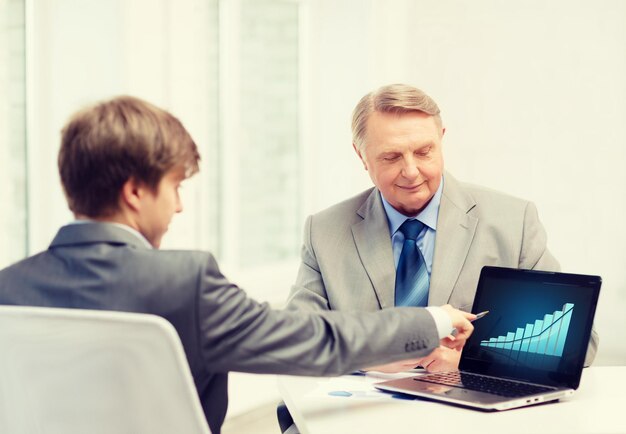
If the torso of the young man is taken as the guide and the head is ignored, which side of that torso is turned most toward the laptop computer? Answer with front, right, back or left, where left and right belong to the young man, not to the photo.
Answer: front

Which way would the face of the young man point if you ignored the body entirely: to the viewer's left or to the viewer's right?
to the viewer's right

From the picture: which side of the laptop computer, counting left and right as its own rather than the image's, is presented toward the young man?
front

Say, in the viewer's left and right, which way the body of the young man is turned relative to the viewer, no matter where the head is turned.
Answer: facing away from the viewer and to the right of the viewer

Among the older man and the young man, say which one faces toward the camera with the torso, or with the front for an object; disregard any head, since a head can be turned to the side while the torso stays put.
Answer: the older man

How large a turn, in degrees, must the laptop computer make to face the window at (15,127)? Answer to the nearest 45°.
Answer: approximately 90° to its right

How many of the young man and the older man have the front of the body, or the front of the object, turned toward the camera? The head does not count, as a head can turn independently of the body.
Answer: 1

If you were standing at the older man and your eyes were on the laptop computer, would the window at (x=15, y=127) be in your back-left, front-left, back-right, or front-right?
back-right

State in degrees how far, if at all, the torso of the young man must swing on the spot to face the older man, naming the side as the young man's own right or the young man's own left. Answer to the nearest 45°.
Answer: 0° — they already face them

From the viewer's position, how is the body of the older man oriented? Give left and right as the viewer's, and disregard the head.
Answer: facing the viewer
